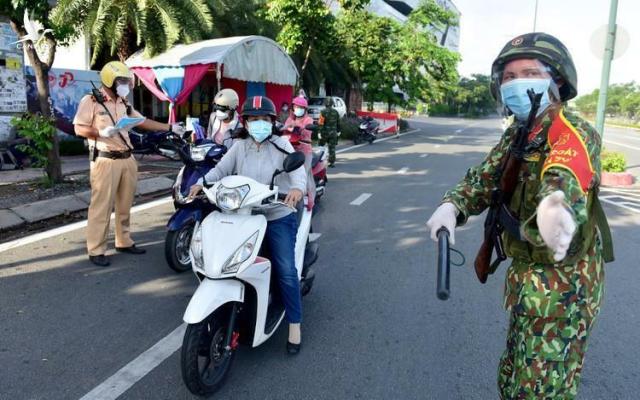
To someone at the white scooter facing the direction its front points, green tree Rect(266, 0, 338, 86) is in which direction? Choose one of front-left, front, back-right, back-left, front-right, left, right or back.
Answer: back-right

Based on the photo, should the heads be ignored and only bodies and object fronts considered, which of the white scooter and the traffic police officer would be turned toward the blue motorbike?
the traffic police officer

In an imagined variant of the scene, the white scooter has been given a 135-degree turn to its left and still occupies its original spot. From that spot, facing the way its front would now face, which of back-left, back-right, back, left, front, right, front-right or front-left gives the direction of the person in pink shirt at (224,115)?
left

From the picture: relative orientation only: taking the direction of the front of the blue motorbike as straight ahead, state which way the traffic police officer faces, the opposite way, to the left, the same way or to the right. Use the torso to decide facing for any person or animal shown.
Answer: to the left

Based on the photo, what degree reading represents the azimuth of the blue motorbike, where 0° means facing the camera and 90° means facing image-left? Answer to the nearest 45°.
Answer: approximately 45°

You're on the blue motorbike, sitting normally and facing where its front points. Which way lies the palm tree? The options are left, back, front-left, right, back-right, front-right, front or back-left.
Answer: back-right

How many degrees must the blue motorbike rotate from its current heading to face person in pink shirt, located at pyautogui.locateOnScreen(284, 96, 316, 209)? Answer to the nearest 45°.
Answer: approximately 180°

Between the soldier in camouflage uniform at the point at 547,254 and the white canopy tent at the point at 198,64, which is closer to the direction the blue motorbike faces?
the soldier in camouflage uniform

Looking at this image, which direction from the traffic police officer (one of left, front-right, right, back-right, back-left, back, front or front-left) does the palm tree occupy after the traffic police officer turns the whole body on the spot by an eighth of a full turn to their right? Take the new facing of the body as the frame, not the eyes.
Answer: back
